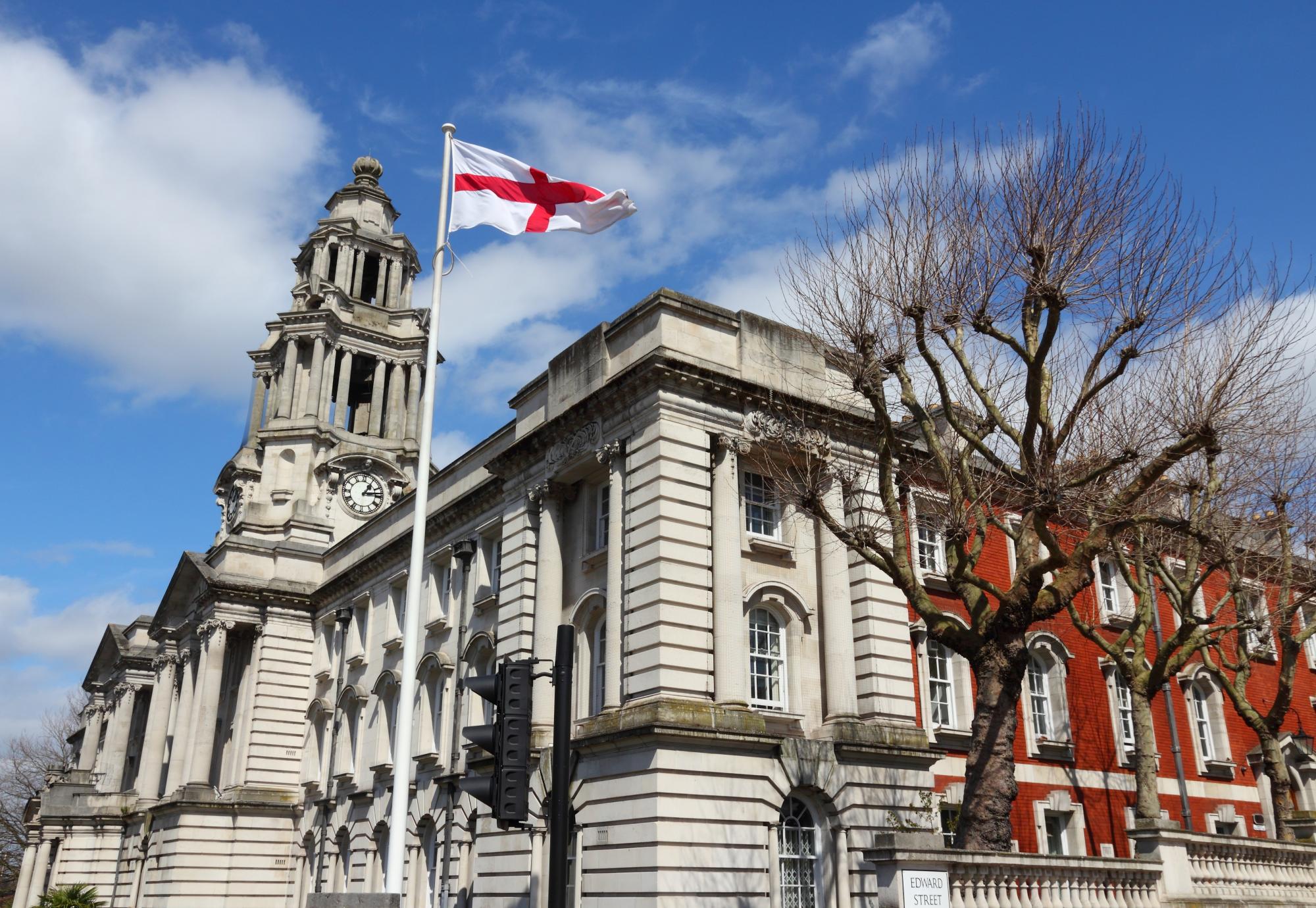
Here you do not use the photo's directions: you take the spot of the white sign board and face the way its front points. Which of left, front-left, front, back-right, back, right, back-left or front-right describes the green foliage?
back-right

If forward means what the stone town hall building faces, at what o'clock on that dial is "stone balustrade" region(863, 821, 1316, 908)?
The stone balustrade is roughly at 9 o'clock from the stone town hall building.

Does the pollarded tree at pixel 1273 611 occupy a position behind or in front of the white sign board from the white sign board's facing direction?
behind

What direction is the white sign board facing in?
toward the camera

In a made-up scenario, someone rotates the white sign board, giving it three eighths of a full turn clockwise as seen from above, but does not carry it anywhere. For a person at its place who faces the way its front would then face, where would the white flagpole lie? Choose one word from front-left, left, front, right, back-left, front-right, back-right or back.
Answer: front-left

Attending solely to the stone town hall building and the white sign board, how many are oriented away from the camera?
0

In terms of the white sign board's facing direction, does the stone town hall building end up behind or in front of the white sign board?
behind

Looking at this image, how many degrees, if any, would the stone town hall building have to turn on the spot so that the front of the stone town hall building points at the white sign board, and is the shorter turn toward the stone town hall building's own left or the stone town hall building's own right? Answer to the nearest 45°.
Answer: approximately 45° to the stone town hall building's own left

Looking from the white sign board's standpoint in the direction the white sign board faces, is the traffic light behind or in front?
in front

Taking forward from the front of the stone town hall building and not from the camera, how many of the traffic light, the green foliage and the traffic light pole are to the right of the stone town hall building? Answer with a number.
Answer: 1
